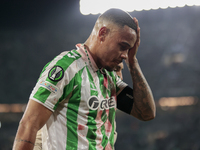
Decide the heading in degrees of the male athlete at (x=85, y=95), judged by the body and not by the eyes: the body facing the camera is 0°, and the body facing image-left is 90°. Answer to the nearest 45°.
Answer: approximately 315°
